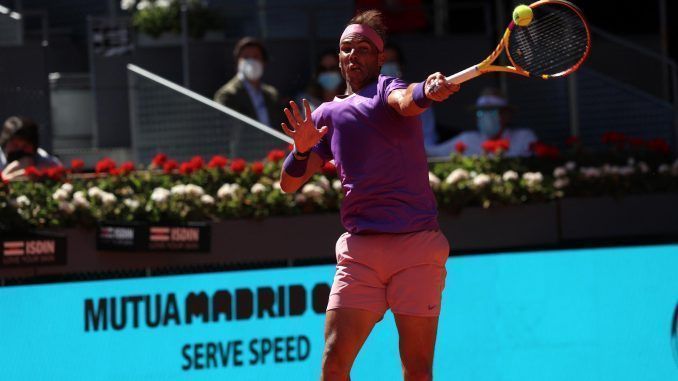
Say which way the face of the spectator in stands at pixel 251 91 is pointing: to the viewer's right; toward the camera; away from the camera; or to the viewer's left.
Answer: toward the camera

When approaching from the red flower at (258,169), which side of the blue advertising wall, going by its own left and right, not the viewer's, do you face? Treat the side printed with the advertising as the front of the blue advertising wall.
back

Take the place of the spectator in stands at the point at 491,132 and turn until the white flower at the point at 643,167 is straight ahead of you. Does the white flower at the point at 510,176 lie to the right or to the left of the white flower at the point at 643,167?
right

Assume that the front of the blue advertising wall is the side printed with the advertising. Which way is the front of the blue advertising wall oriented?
toward the camera

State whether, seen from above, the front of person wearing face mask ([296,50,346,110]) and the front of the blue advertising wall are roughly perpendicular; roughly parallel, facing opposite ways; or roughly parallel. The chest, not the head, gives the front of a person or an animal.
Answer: roughly parallel

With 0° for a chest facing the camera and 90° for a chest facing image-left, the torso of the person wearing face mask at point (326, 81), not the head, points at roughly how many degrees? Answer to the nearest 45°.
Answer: approximately 0°

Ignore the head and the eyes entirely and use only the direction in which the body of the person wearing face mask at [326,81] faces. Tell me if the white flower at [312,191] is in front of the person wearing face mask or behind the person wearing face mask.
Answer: in front

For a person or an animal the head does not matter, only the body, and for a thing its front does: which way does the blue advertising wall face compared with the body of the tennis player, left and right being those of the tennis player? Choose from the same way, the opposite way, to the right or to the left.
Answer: the same way

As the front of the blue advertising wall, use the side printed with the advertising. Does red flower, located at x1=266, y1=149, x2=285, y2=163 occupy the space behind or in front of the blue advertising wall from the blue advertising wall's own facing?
behind

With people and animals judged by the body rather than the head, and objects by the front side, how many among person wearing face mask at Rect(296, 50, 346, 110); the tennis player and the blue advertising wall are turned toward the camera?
3

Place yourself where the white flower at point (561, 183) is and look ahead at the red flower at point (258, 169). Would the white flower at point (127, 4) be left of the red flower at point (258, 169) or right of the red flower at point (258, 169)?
right

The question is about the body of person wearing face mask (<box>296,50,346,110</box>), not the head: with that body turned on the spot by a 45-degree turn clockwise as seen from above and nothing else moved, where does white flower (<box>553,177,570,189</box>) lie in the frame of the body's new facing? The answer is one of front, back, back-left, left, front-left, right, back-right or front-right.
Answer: left

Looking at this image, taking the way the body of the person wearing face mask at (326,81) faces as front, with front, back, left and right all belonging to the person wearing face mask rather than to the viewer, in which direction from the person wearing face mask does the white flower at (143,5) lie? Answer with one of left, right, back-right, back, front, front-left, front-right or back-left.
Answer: back-right

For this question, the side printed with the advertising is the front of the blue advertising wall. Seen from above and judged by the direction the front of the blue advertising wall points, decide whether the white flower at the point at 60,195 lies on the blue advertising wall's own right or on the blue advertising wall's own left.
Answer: on the blue advertising wall's own right

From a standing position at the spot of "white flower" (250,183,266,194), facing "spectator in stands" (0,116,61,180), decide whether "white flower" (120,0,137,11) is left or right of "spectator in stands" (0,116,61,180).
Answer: right

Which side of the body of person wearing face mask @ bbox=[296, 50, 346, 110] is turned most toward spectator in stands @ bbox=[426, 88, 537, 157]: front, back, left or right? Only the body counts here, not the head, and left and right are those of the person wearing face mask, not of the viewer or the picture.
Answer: left

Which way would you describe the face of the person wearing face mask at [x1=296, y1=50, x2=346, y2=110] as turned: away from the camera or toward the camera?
toward the camera

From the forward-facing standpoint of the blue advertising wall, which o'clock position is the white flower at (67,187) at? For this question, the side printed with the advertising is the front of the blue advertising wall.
The white flower is roughly at 4 o'clock from the blue advertising wall.

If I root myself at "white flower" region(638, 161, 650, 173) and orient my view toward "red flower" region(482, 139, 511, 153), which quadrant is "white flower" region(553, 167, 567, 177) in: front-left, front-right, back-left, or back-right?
front-left

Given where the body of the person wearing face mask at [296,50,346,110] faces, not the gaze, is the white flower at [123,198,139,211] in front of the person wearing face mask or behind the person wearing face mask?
in front
